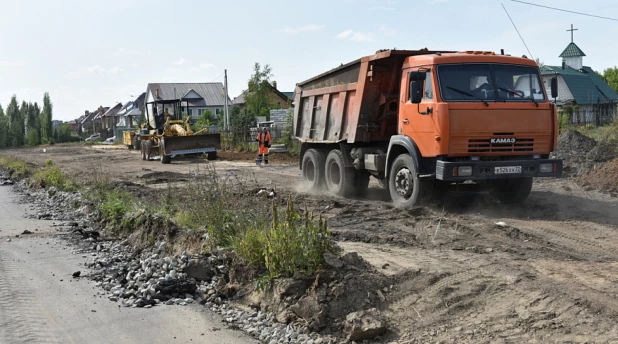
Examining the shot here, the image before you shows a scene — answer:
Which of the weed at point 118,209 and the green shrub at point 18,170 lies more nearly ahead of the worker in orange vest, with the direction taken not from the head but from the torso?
the weed

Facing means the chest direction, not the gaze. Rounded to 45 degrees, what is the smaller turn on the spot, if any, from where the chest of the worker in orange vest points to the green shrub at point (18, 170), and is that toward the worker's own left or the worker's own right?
approximately 90° to the worker's own right

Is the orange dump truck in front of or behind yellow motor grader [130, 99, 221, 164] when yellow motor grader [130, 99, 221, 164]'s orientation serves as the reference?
in front

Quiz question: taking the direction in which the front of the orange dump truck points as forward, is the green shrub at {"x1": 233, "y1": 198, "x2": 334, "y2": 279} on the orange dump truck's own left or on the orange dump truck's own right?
on the orange dump truck's own right

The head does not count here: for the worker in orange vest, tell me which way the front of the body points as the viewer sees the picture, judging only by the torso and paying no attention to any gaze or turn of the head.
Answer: toward the camera

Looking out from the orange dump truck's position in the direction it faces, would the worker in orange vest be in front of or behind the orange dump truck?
behind

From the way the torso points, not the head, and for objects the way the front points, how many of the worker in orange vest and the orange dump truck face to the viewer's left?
0

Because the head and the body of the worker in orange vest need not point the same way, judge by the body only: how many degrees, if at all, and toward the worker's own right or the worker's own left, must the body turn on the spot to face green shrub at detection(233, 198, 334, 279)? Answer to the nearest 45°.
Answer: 0° — they already face it

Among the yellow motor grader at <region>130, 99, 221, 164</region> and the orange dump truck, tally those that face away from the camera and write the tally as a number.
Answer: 0

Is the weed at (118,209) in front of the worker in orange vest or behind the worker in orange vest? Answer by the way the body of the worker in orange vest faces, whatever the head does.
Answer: in front

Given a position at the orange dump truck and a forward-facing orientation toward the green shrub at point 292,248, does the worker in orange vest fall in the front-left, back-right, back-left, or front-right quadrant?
back-right

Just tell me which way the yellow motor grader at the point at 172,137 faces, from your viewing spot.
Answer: facing the viewer and to the right of the viewer

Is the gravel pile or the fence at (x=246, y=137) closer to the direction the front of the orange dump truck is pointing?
the gravel pile

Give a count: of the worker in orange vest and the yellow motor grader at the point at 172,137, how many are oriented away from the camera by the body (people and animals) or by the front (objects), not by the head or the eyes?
0

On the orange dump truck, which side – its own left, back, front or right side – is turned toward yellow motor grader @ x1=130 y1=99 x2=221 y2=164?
back

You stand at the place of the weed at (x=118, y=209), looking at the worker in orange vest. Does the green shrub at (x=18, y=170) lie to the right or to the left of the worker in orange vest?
left
